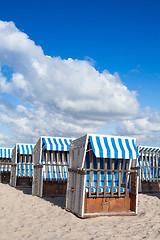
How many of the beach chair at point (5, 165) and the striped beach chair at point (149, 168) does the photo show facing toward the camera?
2

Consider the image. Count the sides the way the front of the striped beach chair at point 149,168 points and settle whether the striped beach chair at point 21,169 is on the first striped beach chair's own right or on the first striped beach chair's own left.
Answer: on the first striped beach chair's own right

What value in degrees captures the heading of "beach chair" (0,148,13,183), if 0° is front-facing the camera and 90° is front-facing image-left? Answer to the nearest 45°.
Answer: approximately 0°
